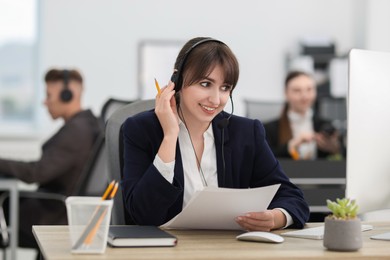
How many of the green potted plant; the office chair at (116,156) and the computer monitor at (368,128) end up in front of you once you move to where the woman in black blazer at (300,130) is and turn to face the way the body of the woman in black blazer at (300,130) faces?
3

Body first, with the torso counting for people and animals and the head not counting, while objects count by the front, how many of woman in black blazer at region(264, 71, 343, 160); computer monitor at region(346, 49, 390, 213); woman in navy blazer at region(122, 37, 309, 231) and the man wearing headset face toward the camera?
2

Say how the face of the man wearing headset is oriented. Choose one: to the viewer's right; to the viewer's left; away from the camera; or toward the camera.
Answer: to the viewer's left

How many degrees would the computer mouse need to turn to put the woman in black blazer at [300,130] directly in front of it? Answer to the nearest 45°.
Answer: approximately 135° to its left

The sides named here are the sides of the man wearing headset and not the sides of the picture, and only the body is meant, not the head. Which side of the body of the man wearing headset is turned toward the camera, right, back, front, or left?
left

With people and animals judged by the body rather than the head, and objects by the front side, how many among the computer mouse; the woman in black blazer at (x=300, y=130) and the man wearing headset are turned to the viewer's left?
1

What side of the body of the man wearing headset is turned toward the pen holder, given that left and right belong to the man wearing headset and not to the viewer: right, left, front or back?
left

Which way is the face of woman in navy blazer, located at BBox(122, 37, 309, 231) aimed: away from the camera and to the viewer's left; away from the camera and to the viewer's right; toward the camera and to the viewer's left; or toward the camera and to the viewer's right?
toward the camera and to the viewer's right

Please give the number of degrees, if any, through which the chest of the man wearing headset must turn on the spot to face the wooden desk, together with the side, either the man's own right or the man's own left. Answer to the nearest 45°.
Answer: approximately 90° to the man's own left

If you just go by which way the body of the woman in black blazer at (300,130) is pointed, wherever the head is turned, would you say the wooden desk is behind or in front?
in front

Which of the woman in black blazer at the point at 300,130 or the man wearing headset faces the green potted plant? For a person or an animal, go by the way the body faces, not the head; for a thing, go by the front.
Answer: the woman in black blazer

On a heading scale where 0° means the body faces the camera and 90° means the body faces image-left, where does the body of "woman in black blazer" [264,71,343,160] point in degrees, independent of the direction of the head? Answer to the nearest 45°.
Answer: approximately 0°
